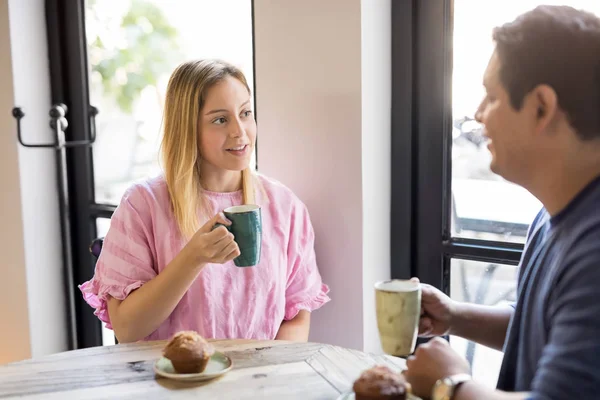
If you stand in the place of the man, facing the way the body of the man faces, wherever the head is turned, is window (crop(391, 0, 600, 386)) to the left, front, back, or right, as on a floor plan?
right

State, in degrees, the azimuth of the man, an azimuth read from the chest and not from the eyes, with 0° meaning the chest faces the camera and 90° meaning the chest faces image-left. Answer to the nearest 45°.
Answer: approximately 90°

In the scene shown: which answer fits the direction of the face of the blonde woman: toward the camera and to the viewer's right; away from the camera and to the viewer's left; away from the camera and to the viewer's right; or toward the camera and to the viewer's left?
toward the camera and to the viewer's right

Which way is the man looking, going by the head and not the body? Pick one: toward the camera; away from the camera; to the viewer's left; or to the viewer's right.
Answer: to the viewer's left

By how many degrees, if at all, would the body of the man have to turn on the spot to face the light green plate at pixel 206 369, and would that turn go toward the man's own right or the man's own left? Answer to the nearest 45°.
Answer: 0° — they already face it

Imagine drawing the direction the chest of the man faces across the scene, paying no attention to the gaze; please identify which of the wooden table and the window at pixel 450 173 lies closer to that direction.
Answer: the wooden table

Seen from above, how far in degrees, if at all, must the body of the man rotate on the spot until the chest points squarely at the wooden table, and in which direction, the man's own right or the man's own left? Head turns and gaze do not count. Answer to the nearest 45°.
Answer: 0° — they already face it
